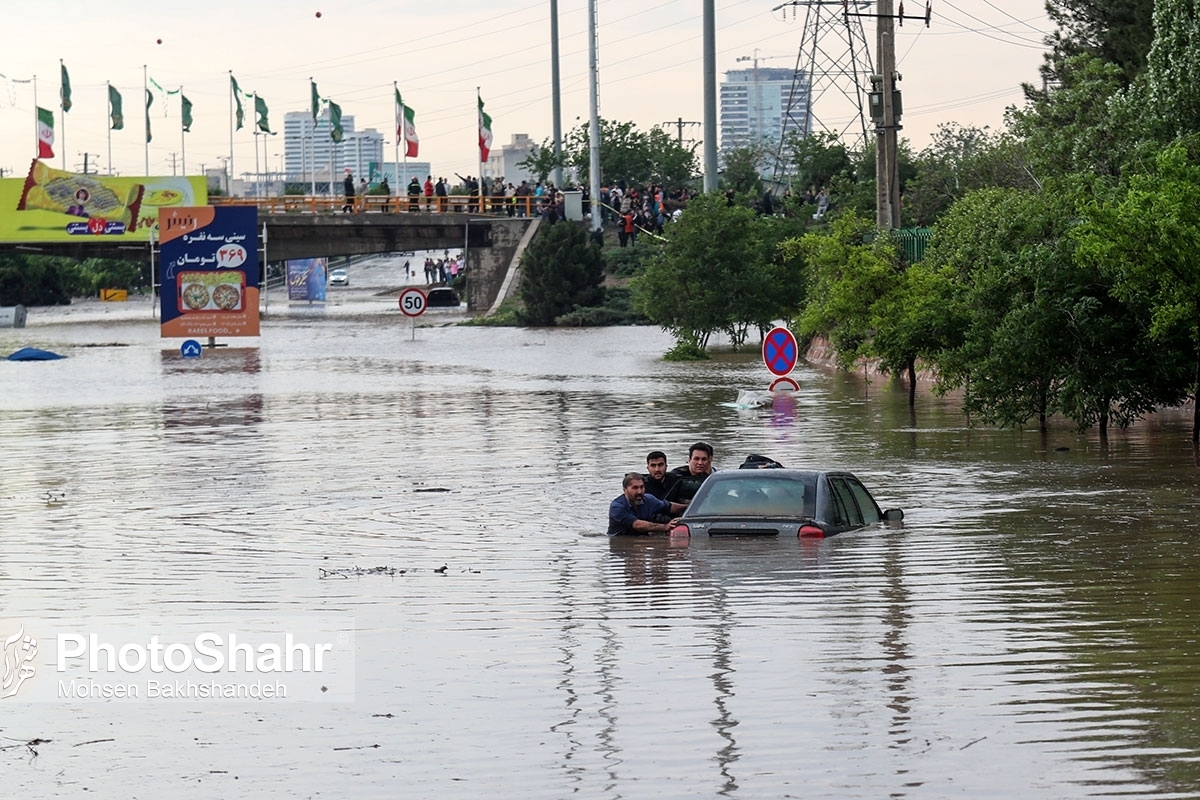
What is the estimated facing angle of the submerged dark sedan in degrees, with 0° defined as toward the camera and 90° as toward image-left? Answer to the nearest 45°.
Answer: approximately 225°

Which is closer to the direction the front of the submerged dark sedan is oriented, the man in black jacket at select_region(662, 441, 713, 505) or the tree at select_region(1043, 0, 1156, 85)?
the tree

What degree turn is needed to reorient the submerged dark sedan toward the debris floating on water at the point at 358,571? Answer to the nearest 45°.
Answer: approximately 135° to its left

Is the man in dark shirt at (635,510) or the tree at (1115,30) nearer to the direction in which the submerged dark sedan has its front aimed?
the tree

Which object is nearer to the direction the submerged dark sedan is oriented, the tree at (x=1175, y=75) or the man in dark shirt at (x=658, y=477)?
the tree

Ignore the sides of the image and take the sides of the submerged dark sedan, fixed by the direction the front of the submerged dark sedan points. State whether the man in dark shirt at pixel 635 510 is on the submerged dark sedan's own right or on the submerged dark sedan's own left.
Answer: on the submerged dark sedan's own left

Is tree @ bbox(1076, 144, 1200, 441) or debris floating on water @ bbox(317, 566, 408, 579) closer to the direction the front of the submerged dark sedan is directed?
the tree
